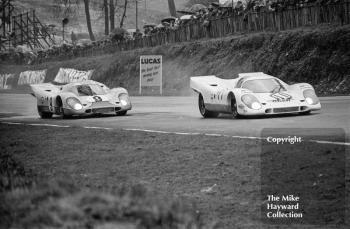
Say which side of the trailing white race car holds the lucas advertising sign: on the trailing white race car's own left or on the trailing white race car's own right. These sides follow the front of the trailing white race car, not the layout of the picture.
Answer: on the trailing white race car's own left

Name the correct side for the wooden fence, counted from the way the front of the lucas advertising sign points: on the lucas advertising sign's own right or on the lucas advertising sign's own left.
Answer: on the lucas advertising sign's own left

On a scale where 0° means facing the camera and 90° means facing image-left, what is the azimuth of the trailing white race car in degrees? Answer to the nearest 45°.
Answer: approximately 315°

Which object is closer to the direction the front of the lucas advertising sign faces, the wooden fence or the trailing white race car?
the trailing white race car

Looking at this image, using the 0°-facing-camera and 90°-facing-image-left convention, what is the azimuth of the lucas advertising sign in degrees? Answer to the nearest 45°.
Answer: approximately 0°

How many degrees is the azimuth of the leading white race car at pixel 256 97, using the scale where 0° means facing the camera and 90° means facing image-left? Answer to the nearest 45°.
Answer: approximately 315°

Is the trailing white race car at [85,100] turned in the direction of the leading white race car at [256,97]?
yes

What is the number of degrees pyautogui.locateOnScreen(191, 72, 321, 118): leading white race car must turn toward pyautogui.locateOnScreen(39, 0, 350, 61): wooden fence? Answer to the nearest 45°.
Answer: approximately 135° to its left
